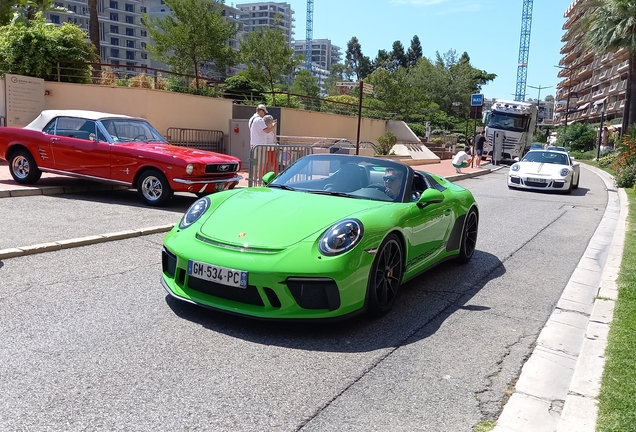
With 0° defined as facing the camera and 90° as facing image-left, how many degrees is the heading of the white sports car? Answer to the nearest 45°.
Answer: approximately 0°

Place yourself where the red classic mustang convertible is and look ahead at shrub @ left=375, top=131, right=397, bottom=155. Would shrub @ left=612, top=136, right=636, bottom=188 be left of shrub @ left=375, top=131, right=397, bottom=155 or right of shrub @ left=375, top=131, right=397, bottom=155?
right

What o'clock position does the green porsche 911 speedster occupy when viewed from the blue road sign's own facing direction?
The green porsche 911 speedster is roughly at 12 o'clock from the blue road sign.

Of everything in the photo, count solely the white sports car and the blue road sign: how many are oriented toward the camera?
2

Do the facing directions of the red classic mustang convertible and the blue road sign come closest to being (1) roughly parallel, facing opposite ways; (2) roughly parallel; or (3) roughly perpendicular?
roughly perpendicular

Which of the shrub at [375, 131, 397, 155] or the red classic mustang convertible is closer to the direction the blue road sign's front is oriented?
the red classic mustang convertible

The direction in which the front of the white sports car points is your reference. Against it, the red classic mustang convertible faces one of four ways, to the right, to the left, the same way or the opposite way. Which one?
to the left

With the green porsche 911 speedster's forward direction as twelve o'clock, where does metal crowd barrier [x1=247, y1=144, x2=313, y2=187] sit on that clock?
The metal crowd barrier is roughly at 4 o'clock from the green porsche 911 speedster.

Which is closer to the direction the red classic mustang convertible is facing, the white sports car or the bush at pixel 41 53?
the white sports car

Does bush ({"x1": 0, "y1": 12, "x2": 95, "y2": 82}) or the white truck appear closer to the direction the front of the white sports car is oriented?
the bush

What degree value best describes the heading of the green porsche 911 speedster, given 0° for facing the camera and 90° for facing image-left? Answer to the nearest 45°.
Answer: approximately 45°

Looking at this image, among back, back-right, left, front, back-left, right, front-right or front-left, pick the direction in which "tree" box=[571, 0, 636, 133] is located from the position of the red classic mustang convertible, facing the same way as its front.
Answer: left

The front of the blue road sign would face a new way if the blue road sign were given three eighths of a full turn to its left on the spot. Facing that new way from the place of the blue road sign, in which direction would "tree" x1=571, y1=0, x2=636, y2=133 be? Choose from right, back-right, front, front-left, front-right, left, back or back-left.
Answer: front
